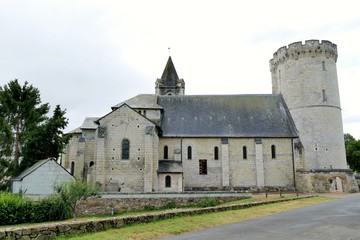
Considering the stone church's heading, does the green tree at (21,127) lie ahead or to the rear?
to the rear

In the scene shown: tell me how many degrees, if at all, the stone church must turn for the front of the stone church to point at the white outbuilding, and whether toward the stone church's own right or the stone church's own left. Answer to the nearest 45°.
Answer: approximately 135° to the stone church's own right

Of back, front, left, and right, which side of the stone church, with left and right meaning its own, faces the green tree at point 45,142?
back

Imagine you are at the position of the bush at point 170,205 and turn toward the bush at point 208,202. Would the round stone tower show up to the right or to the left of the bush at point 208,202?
left

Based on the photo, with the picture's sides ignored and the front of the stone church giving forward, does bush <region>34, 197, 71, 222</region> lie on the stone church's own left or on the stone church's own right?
on the stone church's own right

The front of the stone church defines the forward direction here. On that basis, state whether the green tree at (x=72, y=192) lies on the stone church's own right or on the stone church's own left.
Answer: on the stone church's own right

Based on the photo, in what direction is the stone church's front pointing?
to the viewer's right
